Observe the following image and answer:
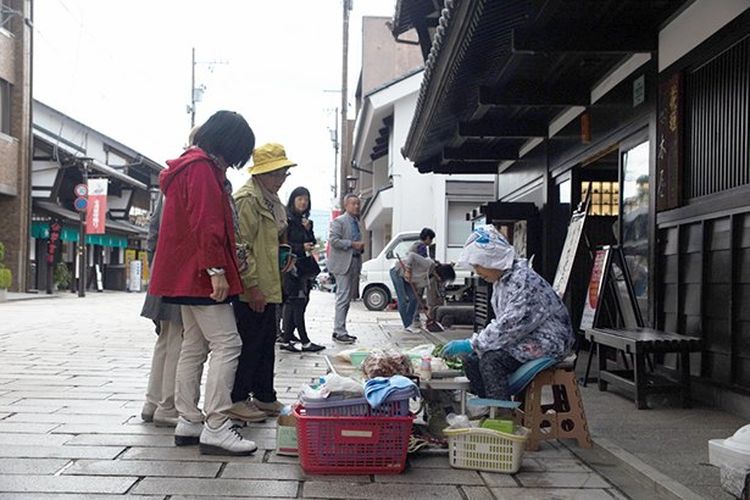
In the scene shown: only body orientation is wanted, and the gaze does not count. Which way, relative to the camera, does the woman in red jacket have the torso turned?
to the viewer's right

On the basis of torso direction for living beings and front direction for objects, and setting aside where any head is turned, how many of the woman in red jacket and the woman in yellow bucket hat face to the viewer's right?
2

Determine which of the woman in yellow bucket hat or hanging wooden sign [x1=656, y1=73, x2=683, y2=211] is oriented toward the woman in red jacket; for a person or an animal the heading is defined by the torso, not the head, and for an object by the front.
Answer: the hanging wooden sign

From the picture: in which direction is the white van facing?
to the viewer's left

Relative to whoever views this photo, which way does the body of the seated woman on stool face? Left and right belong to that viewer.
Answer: facing to the left of the viewer

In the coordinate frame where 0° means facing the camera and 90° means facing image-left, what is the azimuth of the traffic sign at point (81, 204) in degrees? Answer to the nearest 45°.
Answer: approximately 0°

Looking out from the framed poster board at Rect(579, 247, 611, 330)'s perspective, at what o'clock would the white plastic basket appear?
The white plastic basket is roughly at 11 o'clock from the framed poster board.

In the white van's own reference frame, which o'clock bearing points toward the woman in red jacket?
The woman in red jacket is roughly at 9 o'clock from the white van.

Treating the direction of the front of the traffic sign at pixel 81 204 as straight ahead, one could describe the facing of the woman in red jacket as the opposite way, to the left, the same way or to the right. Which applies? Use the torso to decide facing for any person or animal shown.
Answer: to the left

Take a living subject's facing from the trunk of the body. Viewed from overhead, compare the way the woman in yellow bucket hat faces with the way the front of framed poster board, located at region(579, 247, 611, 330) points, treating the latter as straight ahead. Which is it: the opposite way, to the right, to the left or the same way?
the opposite way
